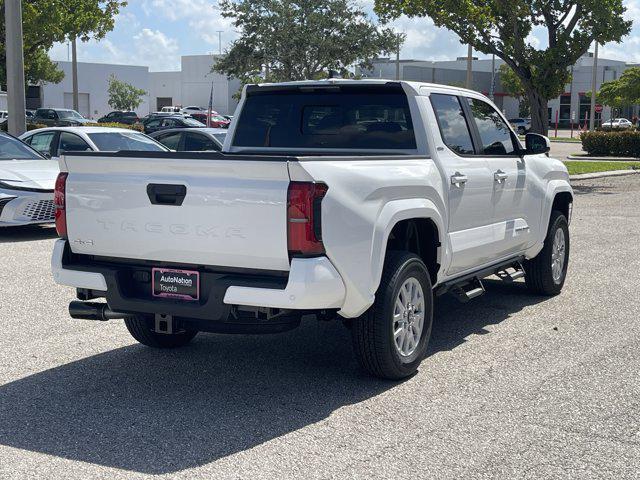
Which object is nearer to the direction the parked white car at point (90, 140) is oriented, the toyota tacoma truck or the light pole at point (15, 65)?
the toyota tacoma truck

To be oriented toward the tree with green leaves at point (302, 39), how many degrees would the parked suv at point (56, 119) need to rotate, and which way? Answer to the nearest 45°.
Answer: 0° — it already faces it

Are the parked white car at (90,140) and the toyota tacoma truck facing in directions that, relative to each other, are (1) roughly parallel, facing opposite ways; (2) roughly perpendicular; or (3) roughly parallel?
roughly perpendicular

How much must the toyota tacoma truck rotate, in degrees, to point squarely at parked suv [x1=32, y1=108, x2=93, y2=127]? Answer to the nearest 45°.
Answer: approximately 45° to its left

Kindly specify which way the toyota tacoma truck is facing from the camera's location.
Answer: facing away from the viewer and to the right of the viewer

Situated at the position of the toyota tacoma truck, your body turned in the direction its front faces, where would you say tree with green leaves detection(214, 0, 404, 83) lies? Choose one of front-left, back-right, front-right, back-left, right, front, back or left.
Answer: front-left
